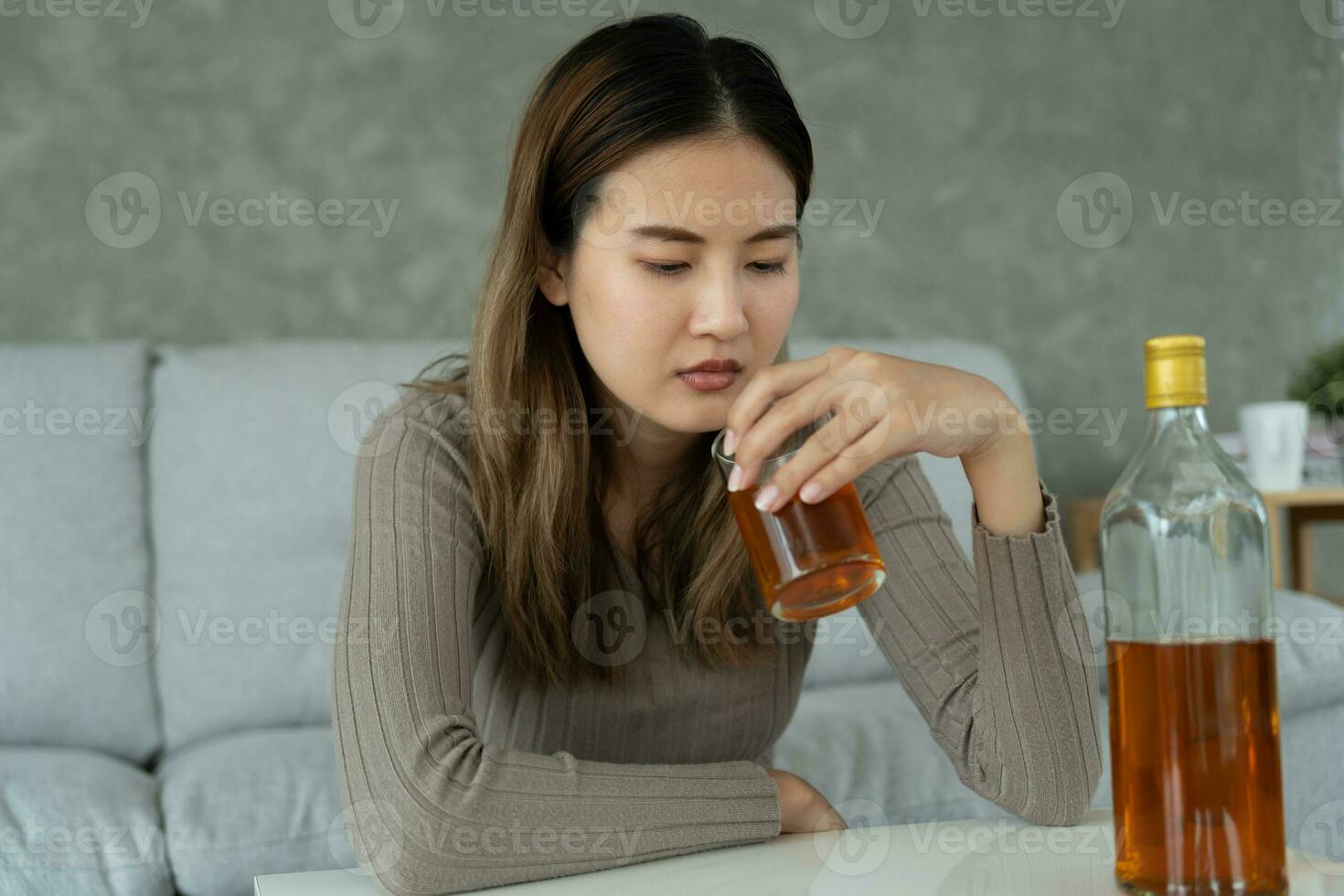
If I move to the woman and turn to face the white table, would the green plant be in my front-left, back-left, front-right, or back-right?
back-left

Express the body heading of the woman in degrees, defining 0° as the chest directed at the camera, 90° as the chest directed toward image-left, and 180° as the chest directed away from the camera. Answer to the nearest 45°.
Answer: approximately 315°

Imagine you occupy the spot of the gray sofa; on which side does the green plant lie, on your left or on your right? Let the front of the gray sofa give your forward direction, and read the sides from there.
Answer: on your left

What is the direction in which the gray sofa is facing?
toward the camera

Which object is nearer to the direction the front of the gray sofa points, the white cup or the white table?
the white table

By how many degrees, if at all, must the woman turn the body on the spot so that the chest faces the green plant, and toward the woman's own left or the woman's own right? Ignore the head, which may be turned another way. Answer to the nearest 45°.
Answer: approximately 90° to the woman's own left

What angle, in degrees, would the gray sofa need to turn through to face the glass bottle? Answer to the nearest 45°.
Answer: approximately 45° to its left

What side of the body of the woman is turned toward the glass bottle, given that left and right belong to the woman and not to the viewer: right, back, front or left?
front

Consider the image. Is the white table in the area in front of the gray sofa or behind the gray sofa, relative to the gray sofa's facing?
in front
